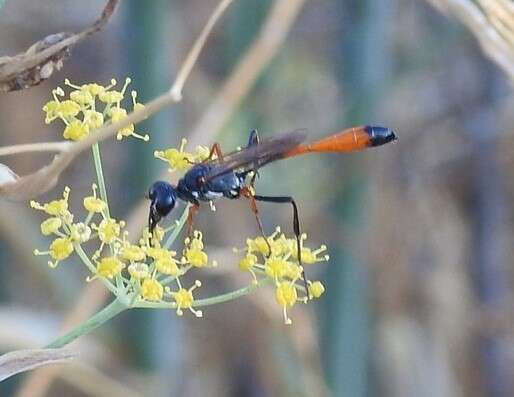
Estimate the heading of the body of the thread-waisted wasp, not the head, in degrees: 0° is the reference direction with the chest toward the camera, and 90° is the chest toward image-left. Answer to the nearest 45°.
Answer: approximately 90°

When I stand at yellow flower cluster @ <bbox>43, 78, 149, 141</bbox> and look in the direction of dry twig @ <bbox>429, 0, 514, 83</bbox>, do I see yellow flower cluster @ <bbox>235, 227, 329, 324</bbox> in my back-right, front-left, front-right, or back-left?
front-right
